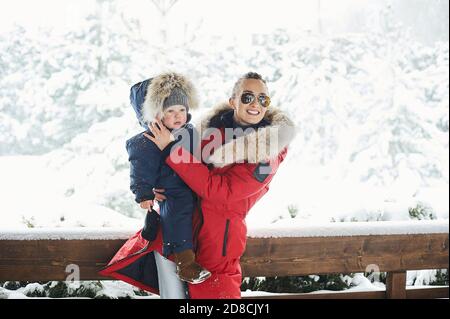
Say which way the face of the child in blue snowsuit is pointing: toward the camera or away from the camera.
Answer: toward the camera

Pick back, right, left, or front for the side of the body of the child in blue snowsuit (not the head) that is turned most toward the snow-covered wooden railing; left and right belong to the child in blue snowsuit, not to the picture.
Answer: left

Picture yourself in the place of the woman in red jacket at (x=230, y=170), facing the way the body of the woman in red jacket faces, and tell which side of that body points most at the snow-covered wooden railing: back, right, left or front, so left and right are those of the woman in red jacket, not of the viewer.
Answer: back
